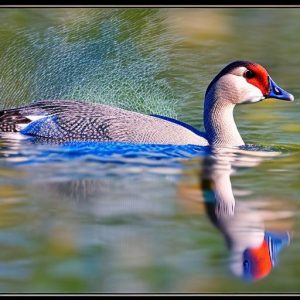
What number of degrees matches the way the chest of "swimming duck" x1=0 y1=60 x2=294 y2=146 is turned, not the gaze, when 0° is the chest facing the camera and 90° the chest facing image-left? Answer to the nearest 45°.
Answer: approximately 270°
